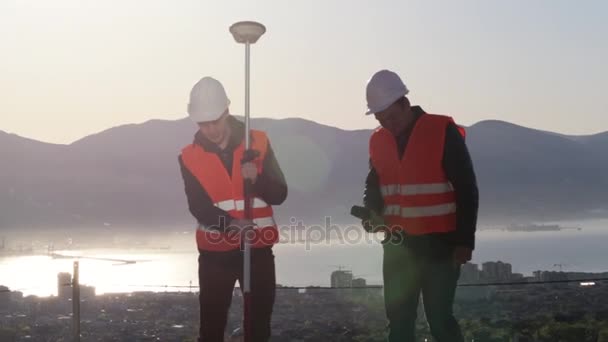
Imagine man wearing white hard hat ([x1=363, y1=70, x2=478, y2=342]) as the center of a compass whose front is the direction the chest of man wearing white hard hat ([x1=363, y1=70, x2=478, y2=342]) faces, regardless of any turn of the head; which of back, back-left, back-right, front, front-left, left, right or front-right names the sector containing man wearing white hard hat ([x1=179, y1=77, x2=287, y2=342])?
front-right

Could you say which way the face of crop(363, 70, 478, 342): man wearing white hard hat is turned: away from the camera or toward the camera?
toward the camera
